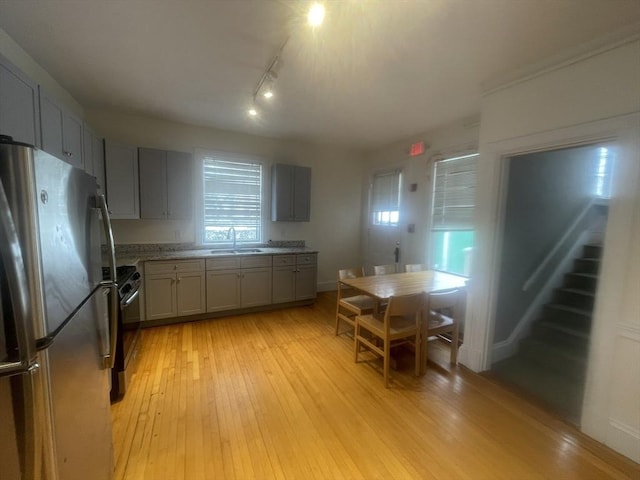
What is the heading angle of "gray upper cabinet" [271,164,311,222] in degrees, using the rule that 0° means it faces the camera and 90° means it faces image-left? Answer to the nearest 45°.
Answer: approximately 0°

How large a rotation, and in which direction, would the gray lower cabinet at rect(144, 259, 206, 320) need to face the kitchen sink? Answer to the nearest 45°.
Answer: approximately 90° to its left

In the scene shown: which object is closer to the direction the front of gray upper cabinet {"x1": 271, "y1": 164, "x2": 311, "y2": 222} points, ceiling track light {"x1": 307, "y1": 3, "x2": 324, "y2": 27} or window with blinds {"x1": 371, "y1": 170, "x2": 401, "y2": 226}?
the ceiling track light

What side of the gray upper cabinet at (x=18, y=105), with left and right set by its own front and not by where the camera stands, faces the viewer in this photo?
right

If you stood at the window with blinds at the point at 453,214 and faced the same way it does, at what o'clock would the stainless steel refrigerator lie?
The stainless steel refrigerator is roughly at 11 o'clock from the window with blinds.

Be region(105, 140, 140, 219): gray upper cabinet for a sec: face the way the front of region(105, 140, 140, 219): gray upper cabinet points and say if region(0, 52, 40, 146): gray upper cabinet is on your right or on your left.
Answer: on your right

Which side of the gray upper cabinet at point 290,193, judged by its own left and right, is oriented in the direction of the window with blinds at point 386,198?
left

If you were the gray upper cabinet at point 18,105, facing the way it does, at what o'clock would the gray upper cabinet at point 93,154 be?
the gray upper cabinet at point 93,154 is roughly at 10 o'clock from the gray upper cabinet at point 18,105.
